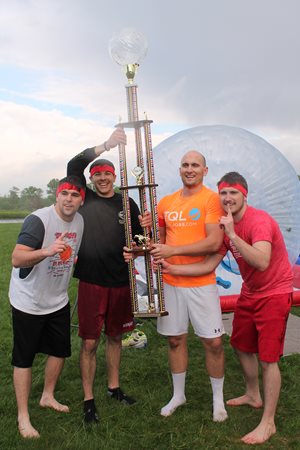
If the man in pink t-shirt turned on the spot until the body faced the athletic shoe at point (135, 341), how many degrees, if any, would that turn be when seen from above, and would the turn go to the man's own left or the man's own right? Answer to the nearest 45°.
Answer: approximately 90° to the man's own right

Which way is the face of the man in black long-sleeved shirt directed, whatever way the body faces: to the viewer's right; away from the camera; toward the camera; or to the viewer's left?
toward the camera

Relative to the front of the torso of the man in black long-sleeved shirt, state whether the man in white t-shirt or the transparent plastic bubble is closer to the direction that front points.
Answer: the man in white t-shirt

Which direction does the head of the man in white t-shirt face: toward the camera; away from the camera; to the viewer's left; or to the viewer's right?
toward the camera

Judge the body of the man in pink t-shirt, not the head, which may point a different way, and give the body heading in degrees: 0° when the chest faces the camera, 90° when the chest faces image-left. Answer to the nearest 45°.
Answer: approximately 45°

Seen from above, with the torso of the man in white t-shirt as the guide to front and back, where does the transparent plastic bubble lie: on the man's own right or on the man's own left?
on the man's own left

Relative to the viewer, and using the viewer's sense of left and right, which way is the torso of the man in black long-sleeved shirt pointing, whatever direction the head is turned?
facing the viewer

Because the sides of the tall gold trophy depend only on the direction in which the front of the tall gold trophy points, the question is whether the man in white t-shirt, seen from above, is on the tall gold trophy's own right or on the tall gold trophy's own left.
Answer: on the tall gold trophy's own right

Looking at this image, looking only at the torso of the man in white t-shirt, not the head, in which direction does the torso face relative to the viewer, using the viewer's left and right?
facing the viewer and to the right of the viewer

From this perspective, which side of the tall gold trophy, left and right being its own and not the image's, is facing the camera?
front

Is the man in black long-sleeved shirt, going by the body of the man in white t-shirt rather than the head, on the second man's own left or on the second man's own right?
on the second man's own left
